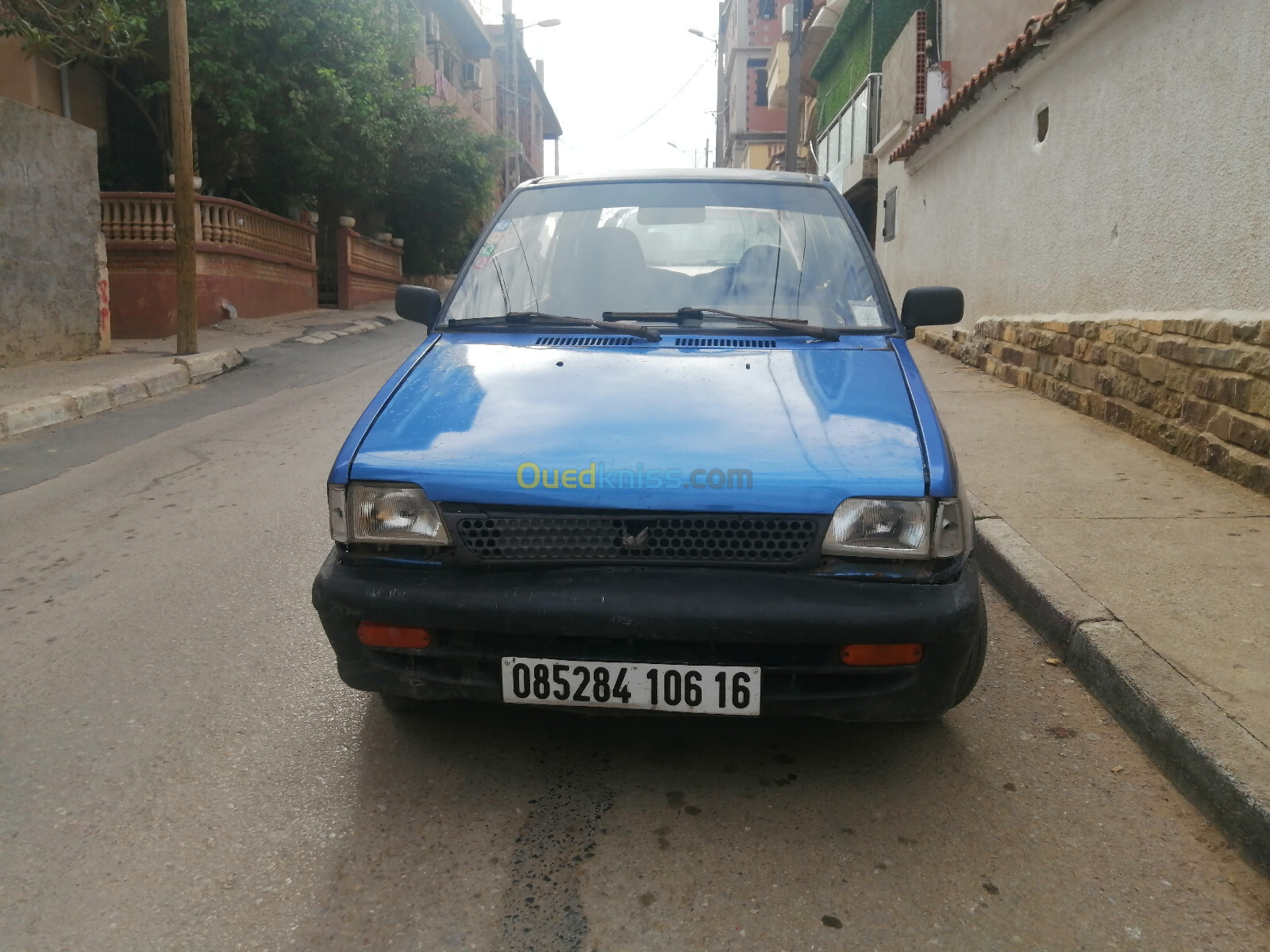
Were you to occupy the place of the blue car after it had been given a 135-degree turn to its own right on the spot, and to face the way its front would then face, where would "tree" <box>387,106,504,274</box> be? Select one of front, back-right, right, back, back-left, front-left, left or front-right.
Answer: front-right

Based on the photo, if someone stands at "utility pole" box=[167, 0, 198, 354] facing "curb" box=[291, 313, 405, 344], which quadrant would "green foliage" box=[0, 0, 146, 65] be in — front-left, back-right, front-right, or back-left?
back-left

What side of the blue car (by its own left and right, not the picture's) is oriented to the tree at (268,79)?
back

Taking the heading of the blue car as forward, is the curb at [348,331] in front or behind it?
behind

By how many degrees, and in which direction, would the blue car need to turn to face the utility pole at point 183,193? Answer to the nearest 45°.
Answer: approximately 135° to its right

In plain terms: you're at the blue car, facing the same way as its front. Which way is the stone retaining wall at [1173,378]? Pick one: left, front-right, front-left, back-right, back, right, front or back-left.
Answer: back-left

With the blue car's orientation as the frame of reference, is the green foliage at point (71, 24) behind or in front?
behind

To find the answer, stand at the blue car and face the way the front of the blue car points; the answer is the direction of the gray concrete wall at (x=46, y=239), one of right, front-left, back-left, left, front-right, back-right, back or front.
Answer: back-right

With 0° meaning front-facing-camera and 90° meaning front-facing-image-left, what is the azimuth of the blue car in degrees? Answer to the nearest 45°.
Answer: approximately 0°

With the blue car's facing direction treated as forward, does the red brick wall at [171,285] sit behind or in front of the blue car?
behind
